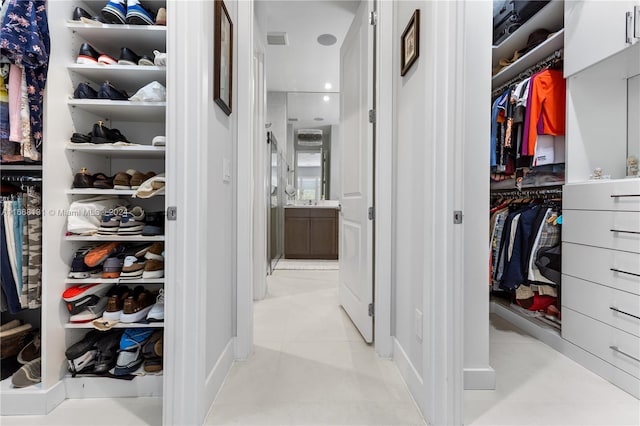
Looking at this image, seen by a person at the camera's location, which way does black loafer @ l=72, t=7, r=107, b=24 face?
facing the viewer and to the right of the viewer

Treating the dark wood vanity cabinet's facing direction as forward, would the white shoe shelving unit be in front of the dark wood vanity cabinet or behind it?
in front

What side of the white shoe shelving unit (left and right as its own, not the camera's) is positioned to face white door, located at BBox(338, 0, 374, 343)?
left

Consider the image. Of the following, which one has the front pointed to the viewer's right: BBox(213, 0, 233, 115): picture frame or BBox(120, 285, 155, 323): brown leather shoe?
the picture frame

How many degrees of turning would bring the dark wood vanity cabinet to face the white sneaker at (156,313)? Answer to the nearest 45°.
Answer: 0° — it already faces it

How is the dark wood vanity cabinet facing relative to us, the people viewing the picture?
facing the viewer

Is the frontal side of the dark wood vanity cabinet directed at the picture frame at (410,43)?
yes

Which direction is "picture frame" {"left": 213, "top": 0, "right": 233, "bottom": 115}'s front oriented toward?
to the viewer's right
